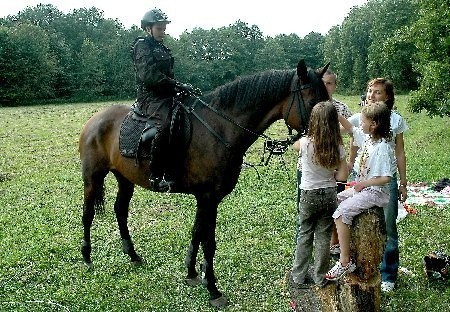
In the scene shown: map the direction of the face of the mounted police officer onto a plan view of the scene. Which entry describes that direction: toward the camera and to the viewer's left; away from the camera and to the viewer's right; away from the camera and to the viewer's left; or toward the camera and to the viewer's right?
toward the camera and to the viewer's right

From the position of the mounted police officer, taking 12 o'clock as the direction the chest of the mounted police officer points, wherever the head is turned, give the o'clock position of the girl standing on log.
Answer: The girl standing on log is roughly at 1 o'clock from the mounted police officer.

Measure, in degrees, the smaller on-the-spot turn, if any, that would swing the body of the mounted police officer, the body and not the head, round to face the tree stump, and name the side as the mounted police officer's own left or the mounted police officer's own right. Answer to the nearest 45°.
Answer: approximately 45° to the mounted police officer's own right

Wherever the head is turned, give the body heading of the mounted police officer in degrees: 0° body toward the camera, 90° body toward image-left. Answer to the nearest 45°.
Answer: approximately 270°
